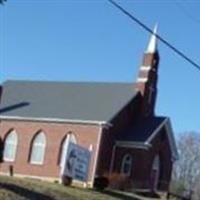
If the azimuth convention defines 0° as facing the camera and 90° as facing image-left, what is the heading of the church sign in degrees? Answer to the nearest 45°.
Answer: approximately 315°
